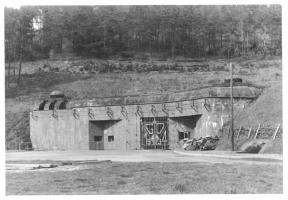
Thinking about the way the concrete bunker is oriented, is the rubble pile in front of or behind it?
in front

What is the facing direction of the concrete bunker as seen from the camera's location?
facing the viewer
